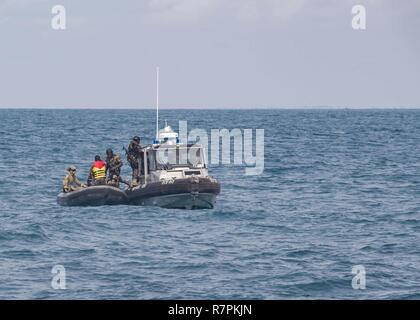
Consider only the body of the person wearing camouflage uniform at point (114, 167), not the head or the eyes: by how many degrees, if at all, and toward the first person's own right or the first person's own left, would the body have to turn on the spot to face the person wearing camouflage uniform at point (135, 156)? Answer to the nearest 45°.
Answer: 0° — they already face them

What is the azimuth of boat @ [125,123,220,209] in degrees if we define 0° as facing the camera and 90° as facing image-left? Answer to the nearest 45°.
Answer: approximately 315°

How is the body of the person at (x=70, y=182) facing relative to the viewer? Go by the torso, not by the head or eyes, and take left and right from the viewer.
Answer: facing the viewer and to the right of the viewer

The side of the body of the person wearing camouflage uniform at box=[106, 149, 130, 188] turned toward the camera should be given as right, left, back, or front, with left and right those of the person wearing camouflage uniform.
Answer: right

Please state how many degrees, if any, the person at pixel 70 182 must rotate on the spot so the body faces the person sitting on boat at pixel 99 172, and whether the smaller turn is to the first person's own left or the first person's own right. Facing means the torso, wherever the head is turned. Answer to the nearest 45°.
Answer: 0° — they already face them

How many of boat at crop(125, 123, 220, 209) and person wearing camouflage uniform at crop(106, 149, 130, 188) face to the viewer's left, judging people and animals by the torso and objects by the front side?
0

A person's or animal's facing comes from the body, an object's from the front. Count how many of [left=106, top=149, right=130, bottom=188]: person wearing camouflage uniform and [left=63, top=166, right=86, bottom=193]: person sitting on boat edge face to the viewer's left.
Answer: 0
